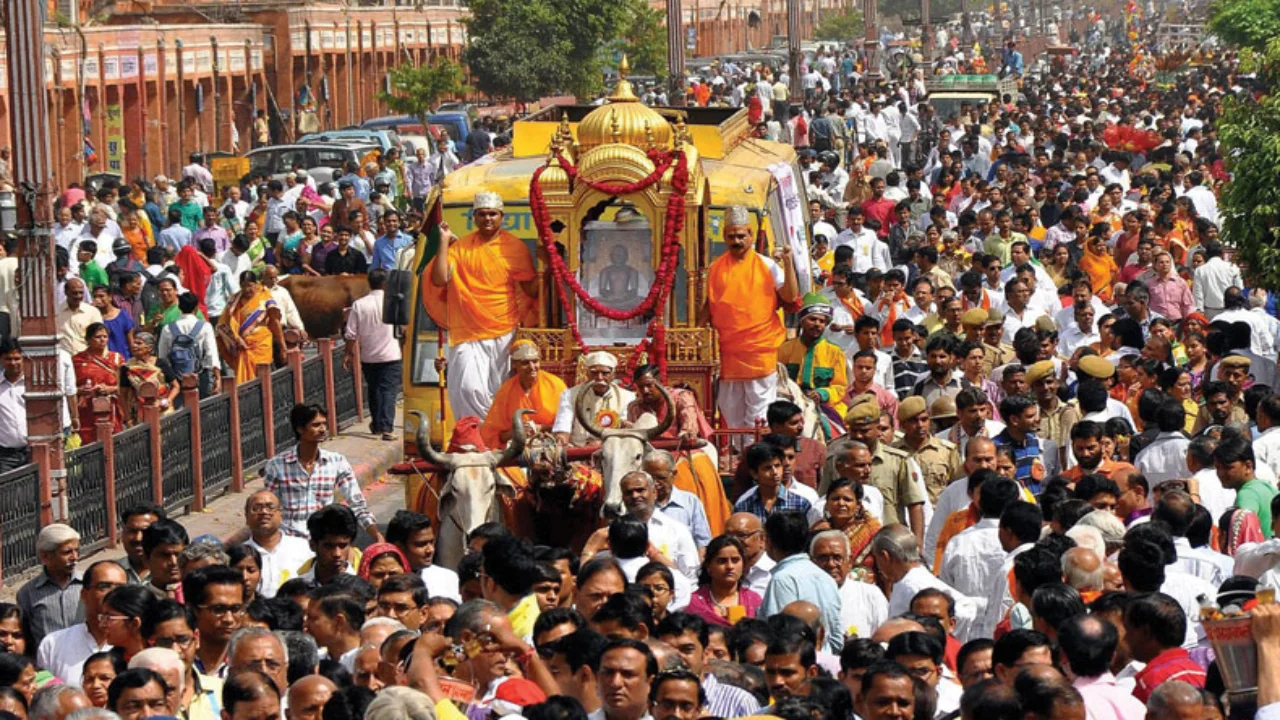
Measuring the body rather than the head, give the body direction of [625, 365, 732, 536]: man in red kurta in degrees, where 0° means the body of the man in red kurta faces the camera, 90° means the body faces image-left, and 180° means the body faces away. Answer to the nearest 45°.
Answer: approximately 45°

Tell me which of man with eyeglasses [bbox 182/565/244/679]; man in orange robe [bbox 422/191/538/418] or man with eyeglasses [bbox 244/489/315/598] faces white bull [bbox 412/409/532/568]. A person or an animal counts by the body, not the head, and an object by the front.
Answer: the man in orange robe

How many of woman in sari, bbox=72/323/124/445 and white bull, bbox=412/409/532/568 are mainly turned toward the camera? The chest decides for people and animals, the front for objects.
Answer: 2

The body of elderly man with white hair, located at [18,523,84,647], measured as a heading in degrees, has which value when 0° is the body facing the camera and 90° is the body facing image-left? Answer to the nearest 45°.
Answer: approximately 315°

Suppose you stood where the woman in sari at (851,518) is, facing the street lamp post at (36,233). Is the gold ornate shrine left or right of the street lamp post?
right

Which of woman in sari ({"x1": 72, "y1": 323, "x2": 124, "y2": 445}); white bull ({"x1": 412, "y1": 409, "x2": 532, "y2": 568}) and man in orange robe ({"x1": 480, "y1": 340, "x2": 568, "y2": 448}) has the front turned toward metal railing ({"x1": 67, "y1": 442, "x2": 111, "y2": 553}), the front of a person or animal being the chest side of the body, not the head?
the woman in sari

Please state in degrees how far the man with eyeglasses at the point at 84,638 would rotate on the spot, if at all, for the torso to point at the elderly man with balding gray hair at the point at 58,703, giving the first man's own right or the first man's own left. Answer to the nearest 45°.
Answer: approximately 45° to the first man's own right

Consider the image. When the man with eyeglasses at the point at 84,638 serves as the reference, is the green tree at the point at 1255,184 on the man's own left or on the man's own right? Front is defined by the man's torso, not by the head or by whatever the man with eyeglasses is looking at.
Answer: on the man's own left

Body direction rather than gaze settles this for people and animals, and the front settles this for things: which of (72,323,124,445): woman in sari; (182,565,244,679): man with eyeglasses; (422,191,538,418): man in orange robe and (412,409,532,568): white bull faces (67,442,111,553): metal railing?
the woman in sari

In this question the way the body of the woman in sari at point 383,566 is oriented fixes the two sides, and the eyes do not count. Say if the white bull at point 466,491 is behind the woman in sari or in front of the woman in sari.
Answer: behind

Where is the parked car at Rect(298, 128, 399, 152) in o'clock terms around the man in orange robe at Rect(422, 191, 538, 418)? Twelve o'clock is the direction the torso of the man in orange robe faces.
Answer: The parked car is roughly at 6 o'clock from the man in orange robe.
